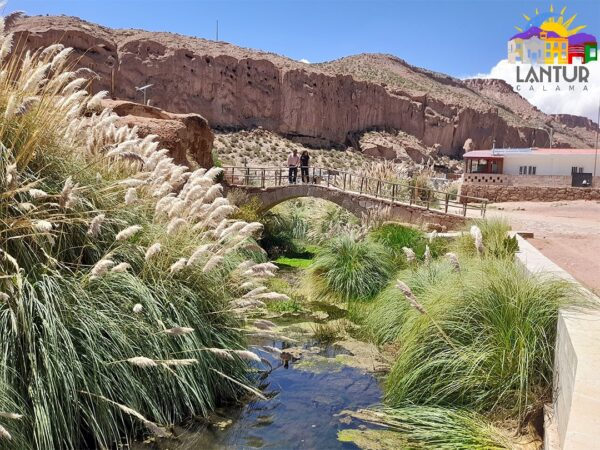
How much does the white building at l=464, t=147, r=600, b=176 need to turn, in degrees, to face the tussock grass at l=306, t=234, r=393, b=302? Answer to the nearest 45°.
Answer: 0° — it already faces it

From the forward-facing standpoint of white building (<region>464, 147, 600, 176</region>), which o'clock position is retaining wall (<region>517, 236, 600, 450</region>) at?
The retaining wall is roughly at 12 o'clock from the white building.

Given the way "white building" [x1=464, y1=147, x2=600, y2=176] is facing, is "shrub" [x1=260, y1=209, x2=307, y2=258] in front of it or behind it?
in front

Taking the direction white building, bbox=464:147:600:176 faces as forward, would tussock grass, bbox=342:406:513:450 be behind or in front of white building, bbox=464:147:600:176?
in front

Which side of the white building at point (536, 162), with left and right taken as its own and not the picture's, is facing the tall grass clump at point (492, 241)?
front

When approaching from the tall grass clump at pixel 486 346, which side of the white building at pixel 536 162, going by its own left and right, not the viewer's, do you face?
front

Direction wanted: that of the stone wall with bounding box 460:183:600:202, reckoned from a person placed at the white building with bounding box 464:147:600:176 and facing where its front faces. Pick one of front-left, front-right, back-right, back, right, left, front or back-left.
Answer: front

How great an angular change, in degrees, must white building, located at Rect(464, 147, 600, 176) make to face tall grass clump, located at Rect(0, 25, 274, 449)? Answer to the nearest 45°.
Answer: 0° — it already faces it

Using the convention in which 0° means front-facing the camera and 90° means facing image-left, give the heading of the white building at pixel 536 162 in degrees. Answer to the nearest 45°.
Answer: approximately 0°
